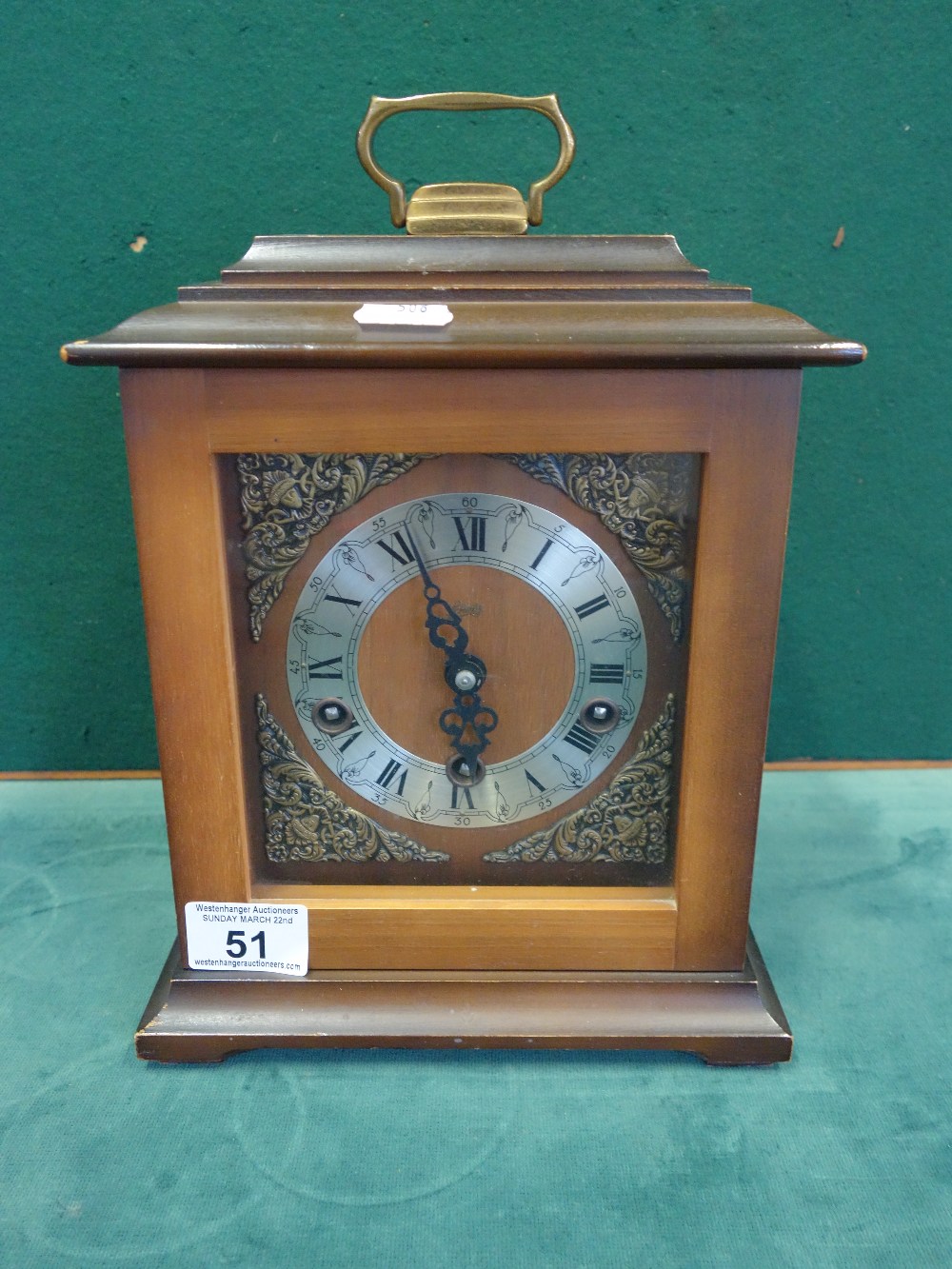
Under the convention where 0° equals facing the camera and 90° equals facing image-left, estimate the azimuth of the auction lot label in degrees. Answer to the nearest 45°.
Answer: approximately 0°

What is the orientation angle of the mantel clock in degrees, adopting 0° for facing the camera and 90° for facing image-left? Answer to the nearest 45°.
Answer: approximately 0°
